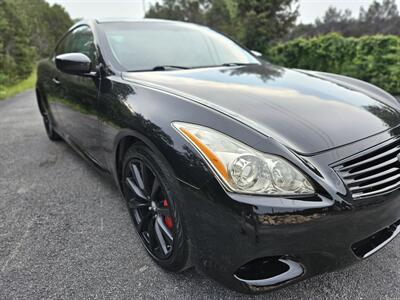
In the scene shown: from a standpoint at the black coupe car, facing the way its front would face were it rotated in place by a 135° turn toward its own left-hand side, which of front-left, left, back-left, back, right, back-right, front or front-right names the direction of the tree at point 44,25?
front-left

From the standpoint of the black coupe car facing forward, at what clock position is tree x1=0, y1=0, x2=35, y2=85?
The tree is roughly at 6 o'clock from the black coupe car.

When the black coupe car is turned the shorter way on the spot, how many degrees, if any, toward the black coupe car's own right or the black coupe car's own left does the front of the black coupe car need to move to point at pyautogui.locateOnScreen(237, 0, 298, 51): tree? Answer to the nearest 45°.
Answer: approximately 135° to the black coupe car's own left

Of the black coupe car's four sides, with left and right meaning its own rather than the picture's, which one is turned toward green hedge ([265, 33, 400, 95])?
left

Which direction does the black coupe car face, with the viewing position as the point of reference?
facing the viewer and to the right of the viewer

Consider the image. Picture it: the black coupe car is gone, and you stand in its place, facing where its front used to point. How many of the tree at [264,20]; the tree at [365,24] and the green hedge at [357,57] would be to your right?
0

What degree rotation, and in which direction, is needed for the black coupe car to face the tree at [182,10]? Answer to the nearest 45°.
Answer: approximately 135° to its left

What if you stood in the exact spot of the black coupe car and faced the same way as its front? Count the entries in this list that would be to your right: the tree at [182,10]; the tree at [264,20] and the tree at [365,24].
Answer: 0

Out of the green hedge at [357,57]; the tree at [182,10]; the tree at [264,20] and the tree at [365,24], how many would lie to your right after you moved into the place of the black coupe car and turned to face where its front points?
0
